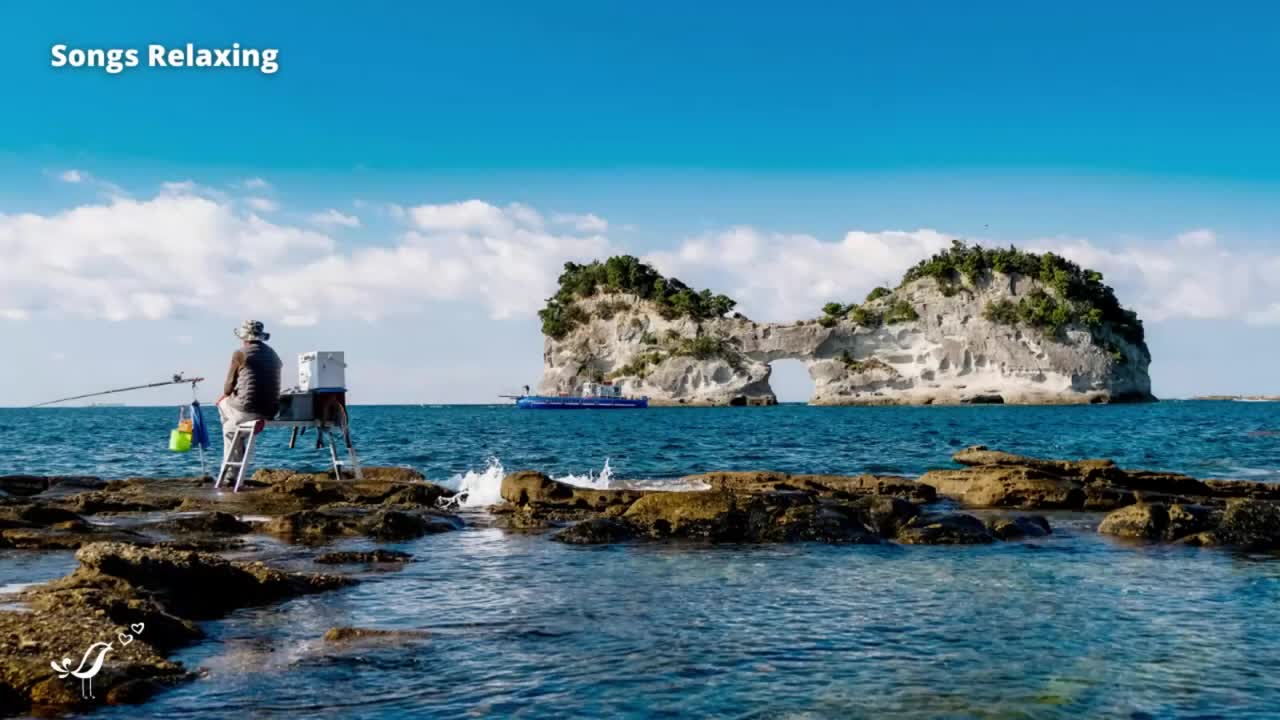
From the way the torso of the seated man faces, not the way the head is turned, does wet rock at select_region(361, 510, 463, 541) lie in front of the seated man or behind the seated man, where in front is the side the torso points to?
behind

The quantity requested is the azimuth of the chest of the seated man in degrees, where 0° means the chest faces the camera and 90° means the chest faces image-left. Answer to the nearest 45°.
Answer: approximately 135°

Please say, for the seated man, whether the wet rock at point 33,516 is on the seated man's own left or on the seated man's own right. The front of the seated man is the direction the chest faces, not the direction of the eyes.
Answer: on the seated man's own left

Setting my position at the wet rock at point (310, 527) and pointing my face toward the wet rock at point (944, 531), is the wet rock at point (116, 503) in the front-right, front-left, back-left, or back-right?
back-left

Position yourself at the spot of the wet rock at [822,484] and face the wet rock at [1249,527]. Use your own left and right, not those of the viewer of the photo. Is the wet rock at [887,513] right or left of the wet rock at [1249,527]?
right

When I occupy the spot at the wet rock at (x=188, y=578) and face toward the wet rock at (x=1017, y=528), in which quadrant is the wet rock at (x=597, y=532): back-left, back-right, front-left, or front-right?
front-left

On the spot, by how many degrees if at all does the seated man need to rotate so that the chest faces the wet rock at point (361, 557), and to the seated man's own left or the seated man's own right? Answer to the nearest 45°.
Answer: approximately 135° to the seated man's own left

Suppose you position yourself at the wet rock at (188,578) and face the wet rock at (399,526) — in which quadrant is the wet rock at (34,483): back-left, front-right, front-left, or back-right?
front-left

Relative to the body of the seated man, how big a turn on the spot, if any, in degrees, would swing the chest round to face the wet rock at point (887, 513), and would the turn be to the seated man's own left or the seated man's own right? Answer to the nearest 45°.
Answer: approximately 180°

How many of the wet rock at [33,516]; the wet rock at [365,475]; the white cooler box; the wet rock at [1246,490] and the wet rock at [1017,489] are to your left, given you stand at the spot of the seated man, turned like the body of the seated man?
1

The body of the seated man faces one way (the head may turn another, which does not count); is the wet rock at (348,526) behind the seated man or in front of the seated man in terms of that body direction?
behind

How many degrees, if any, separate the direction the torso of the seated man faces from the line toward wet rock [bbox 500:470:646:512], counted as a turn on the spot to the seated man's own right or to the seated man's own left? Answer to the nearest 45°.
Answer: approximately 135° to the seated man's own right
